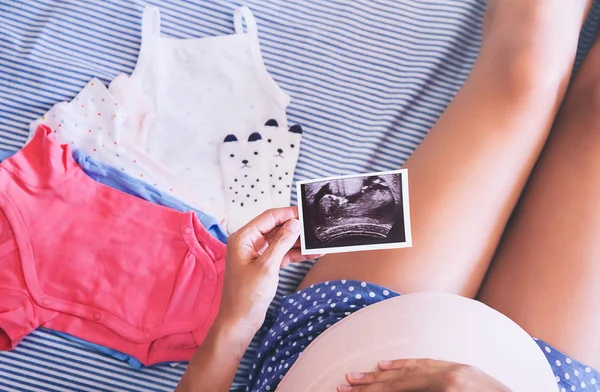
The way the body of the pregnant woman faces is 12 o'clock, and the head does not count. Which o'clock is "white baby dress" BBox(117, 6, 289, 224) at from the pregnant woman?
The white baby dress is roughly at 10 o'clock from the pregnant woman.

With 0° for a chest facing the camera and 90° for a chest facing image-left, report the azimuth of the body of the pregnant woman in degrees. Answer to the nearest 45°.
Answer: approximately 180°

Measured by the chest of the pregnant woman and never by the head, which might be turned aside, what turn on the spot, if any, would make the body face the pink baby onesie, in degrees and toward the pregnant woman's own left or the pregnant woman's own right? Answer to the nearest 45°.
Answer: approximately 90° to the pregnant woman's own left
